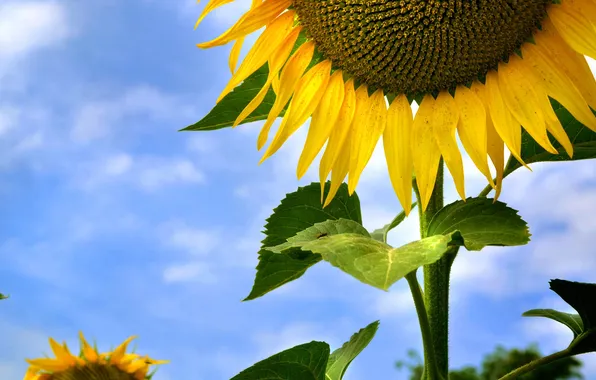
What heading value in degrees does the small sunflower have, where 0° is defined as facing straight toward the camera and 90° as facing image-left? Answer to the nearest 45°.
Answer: approximately 0°
